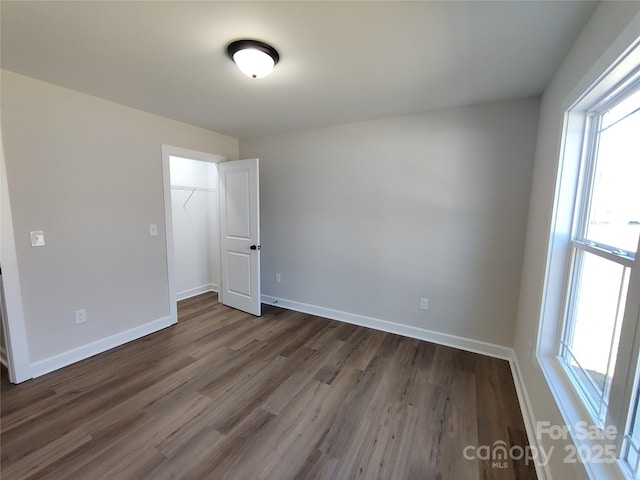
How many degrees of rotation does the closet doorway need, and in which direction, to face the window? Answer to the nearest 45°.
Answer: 0° — it already faces it

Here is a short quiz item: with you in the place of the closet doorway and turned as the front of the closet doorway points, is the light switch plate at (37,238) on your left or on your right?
on your right

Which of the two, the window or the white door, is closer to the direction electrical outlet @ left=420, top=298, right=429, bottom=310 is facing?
the window

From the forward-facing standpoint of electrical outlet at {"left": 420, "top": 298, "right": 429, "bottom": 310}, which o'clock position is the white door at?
The white door is roughly at 3 o'clock from the electrical outlet.

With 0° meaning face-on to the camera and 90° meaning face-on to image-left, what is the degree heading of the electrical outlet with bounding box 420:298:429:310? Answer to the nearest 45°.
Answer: approximately 0°

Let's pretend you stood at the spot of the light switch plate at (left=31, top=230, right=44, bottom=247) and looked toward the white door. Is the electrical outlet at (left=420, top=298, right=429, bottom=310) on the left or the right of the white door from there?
right

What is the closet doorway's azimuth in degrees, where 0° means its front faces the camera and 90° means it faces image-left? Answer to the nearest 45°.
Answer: approximately 315°

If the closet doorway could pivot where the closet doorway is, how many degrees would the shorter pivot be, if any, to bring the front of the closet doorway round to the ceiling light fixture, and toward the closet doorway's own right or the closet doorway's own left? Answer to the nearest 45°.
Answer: approximately 45° to the closet doorway's own right

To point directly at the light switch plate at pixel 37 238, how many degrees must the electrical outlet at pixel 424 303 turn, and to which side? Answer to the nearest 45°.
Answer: approximately 45° to its right

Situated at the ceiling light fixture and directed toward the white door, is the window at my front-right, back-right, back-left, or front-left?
back-right
